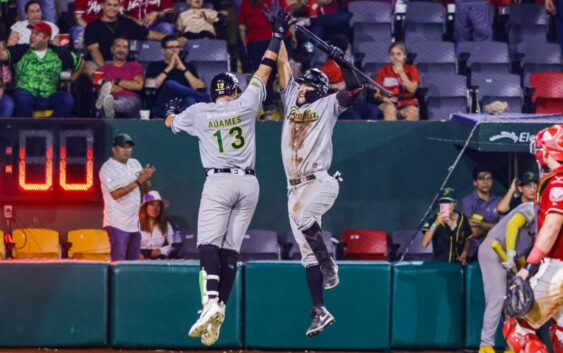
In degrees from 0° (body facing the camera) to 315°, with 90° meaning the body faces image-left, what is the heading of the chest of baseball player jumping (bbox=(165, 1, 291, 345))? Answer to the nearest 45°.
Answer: approximately 180°

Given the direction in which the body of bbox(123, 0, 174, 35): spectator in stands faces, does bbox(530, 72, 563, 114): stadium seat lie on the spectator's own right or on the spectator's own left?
on the spectator's own left

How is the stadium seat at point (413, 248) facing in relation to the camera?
toward the camera

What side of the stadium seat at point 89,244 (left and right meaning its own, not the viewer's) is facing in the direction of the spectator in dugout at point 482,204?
left

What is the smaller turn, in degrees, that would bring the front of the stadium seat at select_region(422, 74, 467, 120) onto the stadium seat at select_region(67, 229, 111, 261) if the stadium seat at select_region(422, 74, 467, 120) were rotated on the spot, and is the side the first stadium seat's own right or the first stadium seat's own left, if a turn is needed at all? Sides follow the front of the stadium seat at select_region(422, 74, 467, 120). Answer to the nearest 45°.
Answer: approximately 45° to the first stadium seat's own right

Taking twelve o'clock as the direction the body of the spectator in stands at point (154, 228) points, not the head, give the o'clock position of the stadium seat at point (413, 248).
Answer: The stadium seat is roughly at 9 o'clock from the spectator in stands.
